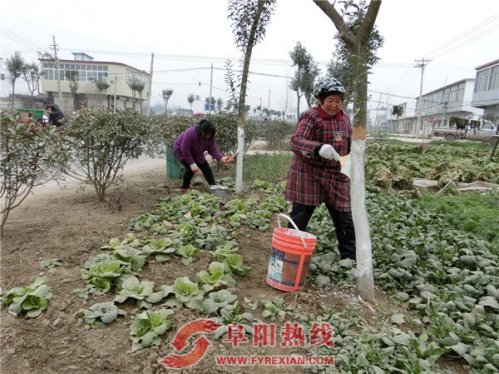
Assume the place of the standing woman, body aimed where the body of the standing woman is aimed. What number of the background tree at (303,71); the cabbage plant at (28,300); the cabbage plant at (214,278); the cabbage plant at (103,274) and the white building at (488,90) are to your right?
3

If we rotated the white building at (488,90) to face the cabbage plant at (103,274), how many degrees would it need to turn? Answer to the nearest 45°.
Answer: approximately 45° to its left

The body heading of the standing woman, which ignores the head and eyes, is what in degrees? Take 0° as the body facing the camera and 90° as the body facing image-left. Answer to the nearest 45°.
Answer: approximately 315°

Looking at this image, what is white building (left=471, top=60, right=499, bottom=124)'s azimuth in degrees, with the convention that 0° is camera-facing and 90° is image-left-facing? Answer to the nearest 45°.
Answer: approximately 45°

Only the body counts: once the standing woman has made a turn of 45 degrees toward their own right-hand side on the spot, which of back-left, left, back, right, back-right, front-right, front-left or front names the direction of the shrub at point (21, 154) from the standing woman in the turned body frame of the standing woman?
right

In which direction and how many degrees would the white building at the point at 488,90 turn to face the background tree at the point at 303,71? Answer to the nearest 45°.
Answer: approximately 45° to its left

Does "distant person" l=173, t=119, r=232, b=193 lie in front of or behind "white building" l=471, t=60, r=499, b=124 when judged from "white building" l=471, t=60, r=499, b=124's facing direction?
in front

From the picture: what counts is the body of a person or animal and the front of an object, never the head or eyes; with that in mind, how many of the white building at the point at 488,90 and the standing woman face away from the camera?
0
